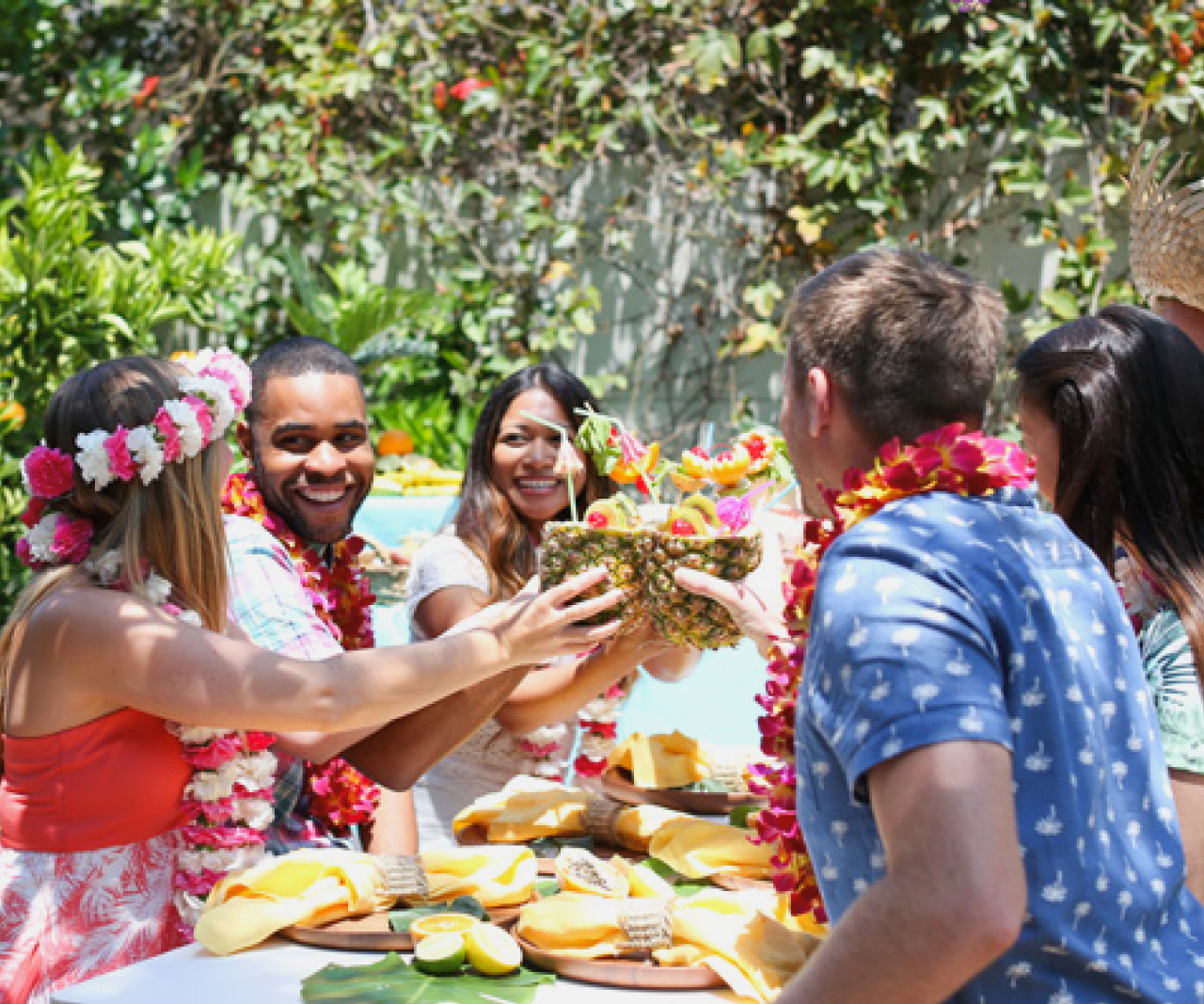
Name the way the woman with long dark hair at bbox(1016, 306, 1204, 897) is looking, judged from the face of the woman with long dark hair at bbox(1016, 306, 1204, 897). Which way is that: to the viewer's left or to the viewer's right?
to the viewer's left

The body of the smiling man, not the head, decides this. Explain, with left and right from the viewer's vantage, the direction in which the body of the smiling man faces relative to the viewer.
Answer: facing the viewer and to the right of the viewer

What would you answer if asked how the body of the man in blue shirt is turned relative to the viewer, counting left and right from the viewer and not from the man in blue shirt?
facing away from the viewer and to the left of the viewer

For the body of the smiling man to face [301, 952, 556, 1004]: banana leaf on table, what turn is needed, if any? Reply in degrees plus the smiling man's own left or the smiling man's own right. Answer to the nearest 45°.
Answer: approximately 45° to the smiling man's own right

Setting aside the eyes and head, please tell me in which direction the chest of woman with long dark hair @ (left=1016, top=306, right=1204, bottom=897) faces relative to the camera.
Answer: to the viewer's left

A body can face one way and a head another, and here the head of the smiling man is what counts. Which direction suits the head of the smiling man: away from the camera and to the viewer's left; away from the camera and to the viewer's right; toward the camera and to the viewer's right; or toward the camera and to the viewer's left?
toward the camera and to the viewer's right

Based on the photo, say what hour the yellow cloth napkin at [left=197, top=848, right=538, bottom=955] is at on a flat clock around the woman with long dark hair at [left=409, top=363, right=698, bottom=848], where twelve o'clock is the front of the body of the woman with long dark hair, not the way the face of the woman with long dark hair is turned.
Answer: The yellow cloth napkin is roughly at 2 o'clock from the woman with long dark hair.

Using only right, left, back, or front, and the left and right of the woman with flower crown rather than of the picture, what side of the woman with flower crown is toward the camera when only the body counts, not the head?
right

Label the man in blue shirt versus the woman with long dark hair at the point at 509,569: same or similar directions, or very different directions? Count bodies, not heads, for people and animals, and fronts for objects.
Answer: very different directions

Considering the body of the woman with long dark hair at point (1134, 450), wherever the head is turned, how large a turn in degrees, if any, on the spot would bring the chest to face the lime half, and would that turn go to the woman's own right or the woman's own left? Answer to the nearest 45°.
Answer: approximately 45° to the woman's own left

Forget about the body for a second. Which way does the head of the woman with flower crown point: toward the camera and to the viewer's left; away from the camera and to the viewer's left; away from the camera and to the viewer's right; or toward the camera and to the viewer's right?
away from the camera and to the viewer's right

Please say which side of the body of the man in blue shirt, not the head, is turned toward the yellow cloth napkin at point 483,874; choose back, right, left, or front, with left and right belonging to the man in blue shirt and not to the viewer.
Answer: front

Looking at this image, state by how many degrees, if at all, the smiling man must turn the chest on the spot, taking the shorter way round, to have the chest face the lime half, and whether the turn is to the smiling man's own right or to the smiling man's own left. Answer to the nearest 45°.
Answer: approximately 45° to the smiling man's own right

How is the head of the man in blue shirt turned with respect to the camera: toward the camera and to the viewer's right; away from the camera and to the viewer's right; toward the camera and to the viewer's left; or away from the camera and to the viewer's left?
away from the camera and to the viewer's left

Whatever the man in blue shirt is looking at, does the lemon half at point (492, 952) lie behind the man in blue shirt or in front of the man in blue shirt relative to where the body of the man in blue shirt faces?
in front
